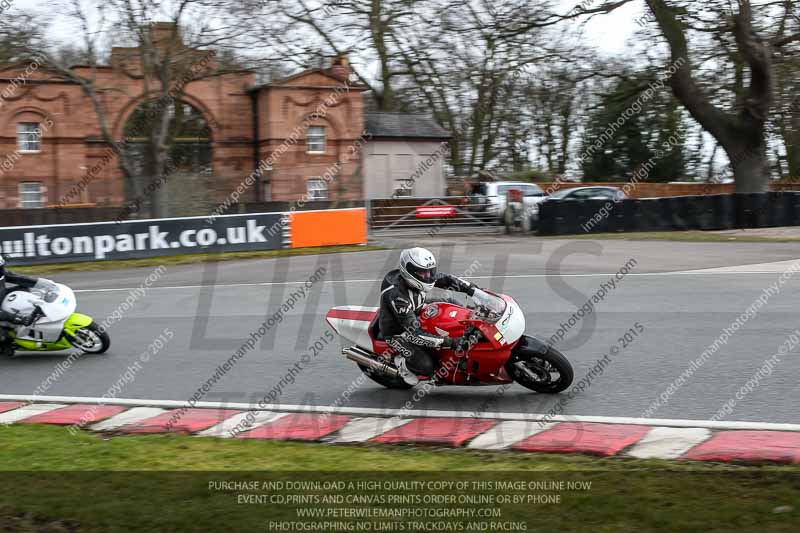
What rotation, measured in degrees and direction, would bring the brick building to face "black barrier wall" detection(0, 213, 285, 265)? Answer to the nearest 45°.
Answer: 0° — it already faces it

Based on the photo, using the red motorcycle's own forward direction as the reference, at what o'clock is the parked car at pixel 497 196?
The parked car is roughly at 9 o'clock from the red motorcycle.

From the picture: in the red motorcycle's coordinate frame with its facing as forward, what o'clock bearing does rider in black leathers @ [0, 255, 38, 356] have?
The rider in black leathers is roughly at 7 o'clock from the red motorcycle.

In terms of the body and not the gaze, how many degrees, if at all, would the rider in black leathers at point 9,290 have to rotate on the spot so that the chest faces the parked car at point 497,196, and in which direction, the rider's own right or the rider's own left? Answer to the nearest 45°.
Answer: approximately 45° to the rider's own left

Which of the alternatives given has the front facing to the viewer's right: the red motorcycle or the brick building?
the red motorcycle

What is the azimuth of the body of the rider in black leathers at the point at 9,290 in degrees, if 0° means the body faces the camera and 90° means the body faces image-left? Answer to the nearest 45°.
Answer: approximately 270°

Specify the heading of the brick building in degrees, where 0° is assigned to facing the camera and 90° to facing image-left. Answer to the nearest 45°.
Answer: approximately 0°

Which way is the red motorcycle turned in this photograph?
to the viewer's right

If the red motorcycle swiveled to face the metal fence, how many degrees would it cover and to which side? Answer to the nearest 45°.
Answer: approximately 90° to its left
